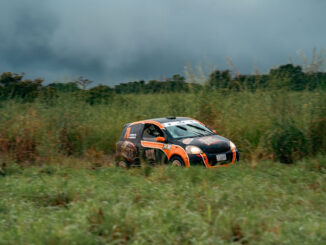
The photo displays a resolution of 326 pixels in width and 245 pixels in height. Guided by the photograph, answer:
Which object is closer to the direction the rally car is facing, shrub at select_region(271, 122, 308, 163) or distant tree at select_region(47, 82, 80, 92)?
the shrub

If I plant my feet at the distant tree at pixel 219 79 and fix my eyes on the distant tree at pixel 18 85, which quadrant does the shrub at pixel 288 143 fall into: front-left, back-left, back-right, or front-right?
front-left

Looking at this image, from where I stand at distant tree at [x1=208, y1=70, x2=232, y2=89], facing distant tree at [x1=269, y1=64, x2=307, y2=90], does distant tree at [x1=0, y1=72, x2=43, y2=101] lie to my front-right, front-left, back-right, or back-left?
back-right

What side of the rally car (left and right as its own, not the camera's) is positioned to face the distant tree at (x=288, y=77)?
left

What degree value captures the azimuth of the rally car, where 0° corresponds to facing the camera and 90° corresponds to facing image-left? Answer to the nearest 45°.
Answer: approximately 315°

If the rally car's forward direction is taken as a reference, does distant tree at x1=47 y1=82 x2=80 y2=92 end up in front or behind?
behind

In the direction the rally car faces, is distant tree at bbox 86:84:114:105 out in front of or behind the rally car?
behind

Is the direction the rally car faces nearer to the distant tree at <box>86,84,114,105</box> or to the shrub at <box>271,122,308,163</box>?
the shrub

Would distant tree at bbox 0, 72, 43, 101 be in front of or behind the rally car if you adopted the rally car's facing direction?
behind

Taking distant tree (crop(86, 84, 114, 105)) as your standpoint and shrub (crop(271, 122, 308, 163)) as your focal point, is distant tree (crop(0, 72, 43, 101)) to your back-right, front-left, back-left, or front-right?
back-right
